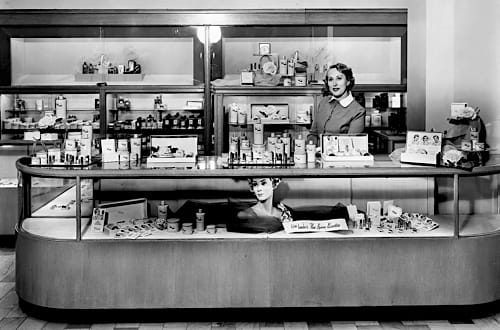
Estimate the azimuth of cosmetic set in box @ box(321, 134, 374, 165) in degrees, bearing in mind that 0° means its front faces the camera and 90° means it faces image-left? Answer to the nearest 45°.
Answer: approximately 0°

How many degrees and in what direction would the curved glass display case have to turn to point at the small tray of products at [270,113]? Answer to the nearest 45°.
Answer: approximately 180°

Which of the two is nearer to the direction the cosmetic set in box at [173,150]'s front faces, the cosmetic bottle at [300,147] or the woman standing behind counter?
the cosmetic bottle

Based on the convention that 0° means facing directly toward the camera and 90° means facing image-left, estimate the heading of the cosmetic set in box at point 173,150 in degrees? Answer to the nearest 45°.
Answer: approximately 0°
